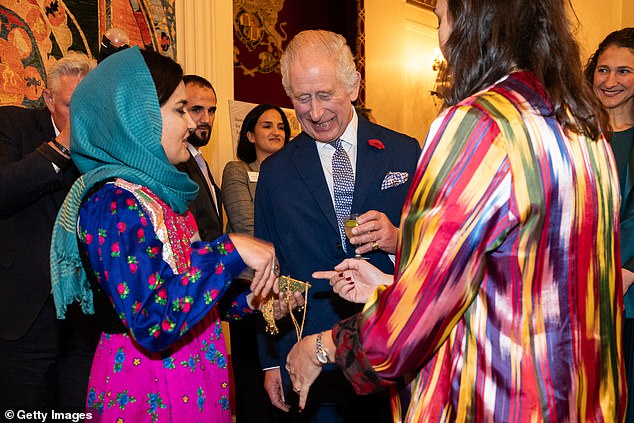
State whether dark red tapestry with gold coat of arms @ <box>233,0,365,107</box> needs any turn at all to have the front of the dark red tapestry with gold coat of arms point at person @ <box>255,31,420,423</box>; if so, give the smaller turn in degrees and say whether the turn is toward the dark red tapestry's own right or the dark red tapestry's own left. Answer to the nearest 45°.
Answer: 0° — it already faces them

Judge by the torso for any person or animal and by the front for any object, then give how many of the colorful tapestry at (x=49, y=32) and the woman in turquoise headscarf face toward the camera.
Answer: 1

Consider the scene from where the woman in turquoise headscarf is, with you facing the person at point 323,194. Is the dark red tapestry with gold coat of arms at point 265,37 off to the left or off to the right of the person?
left

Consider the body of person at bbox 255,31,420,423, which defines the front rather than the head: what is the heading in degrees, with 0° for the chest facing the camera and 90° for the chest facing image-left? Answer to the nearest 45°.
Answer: approximately 0°

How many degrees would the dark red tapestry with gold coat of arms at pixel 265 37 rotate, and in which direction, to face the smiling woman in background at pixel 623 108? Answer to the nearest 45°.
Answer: approximately 45° to its left

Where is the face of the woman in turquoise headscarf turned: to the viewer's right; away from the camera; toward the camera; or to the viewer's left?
to the viewer's right

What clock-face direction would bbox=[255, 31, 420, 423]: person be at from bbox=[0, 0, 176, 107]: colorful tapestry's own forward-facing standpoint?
The person is roughly at 11 o'clock from the colorful tapestry.

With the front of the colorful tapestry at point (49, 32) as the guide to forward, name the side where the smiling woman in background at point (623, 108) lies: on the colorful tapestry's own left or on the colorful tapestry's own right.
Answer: on the colorful tapestry's own left

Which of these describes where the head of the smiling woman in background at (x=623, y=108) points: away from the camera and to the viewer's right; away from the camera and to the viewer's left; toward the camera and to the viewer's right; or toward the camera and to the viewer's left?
toward the camera and to the viewer's left

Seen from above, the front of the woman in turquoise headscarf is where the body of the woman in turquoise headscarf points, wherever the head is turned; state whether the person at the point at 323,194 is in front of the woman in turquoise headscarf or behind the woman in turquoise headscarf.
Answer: in front

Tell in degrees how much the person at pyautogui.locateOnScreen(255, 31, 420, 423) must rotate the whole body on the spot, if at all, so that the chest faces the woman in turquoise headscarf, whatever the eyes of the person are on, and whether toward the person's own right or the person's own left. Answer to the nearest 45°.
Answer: approximately 45° to the person's own right

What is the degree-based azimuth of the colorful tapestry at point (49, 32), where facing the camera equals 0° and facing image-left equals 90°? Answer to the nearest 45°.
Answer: approximately 0°

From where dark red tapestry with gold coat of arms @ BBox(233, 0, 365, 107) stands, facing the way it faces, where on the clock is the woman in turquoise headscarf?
The woman in turquoise headscarf is roughly at 12 o'clock from the dark red tapestry with gold coat of arms.
